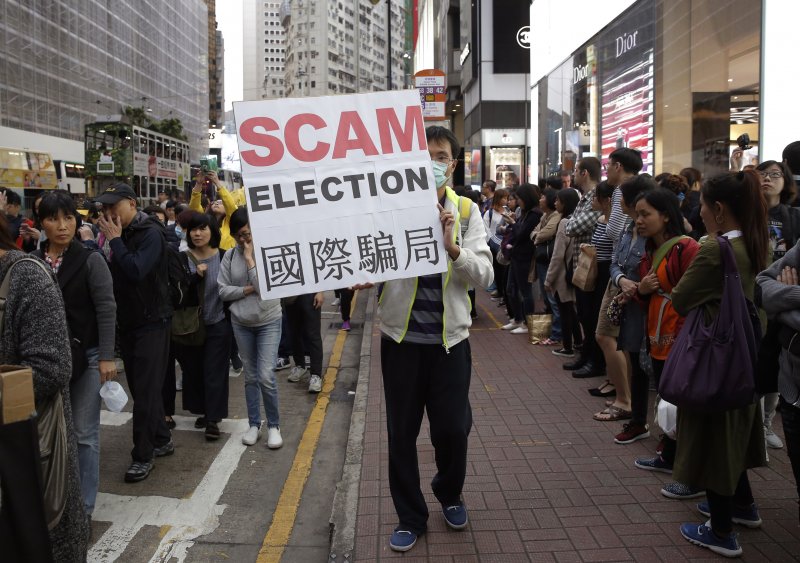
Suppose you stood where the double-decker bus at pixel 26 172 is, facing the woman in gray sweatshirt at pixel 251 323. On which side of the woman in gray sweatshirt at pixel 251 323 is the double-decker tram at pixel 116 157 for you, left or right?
left

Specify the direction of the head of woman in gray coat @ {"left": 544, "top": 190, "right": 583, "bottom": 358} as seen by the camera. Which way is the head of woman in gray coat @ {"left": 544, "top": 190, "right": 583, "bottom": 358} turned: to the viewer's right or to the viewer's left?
to the viewer's left

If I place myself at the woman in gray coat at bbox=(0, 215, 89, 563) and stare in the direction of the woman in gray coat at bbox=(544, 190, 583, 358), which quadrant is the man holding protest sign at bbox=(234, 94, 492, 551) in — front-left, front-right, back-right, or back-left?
front-right

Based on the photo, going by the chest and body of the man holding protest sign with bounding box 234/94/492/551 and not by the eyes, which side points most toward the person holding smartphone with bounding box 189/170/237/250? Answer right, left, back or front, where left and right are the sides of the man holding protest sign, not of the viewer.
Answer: back

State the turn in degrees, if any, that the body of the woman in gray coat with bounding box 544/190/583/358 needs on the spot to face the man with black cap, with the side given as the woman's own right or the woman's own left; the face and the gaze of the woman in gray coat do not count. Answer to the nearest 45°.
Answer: approximately 45° to the woman's own left

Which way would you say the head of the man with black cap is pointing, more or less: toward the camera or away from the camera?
toward the camera

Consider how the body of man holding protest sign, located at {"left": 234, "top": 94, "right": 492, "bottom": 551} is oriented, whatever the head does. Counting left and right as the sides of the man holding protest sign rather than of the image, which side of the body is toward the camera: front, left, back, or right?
front

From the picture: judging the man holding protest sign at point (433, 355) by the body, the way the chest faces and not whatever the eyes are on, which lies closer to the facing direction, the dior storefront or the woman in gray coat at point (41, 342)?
the woman in gray coat
